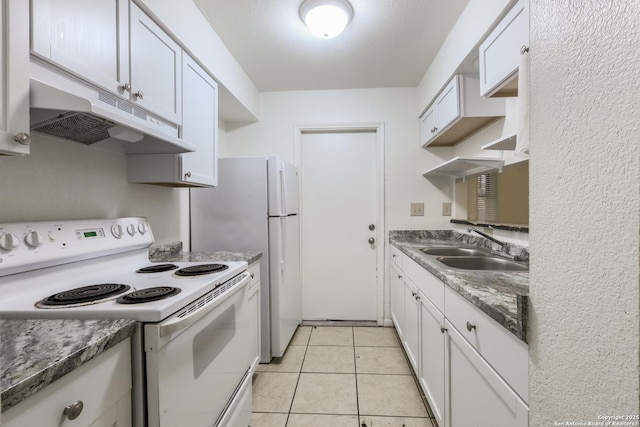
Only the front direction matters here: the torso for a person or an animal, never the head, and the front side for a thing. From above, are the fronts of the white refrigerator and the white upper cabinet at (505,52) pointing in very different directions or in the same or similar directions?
very different directions

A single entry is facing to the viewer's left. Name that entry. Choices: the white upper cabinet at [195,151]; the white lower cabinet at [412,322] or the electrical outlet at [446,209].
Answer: the white lower cabinet

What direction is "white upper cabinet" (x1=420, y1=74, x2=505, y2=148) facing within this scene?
to the viewer's left

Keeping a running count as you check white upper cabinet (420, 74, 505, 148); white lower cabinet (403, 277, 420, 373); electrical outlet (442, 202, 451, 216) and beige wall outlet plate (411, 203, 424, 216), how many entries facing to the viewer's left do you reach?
2
